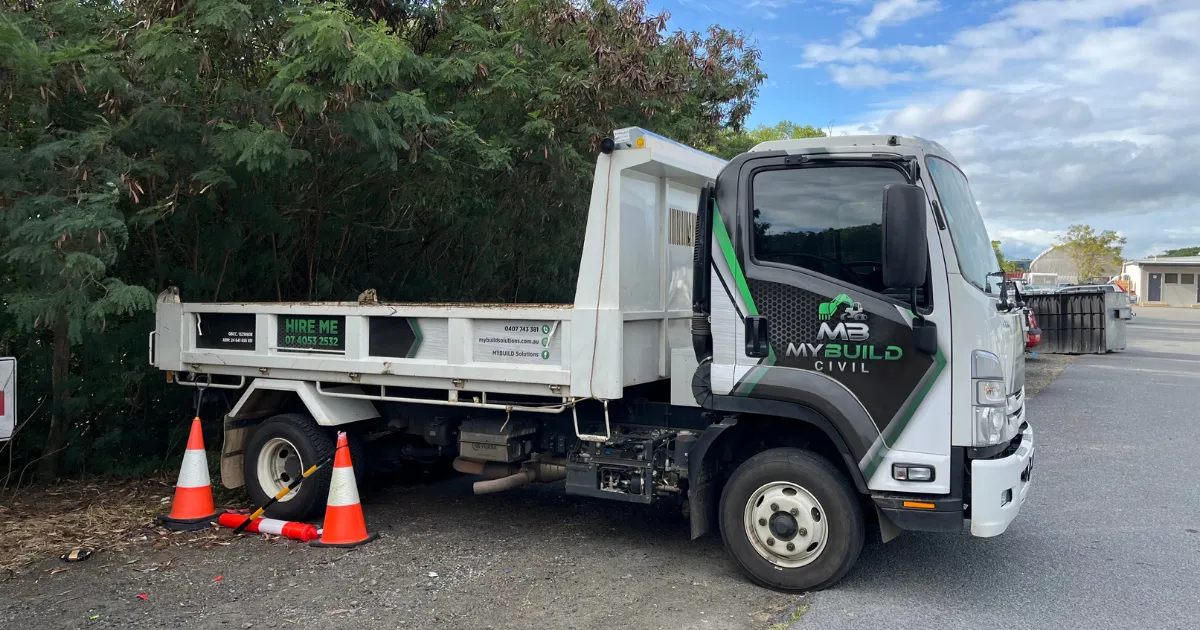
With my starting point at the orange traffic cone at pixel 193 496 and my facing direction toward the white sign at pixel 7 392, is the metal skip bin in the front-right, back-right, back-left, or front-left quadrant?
back-right

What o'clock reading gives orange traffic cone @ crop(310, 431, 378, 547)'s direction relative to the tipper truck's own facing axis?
The orange traffic cone is roughly at 5 o'clock from the tipper truck.

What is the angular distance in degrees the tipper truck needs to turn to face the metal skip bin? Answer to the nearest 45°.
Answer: approximately 90° to its left

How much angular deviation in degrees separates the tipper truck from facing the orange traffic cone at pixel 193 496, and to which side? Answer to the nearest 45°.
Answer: approximately 135° to its right

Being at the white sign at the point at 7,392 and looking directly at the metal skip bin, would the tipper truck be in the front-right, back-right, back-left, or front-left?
front-right

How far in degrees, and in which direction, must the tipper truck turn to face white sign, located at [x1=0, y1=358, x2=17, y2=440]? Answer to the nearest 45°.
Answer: approximately 135° to its right

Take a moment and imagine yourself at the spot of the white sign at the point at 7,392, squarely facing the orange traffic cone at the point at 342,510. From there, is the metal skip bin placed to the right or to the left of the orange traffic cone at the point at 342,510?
left

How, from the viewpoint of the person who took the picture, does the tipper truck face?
facing the viewer and to the right of the viewer
